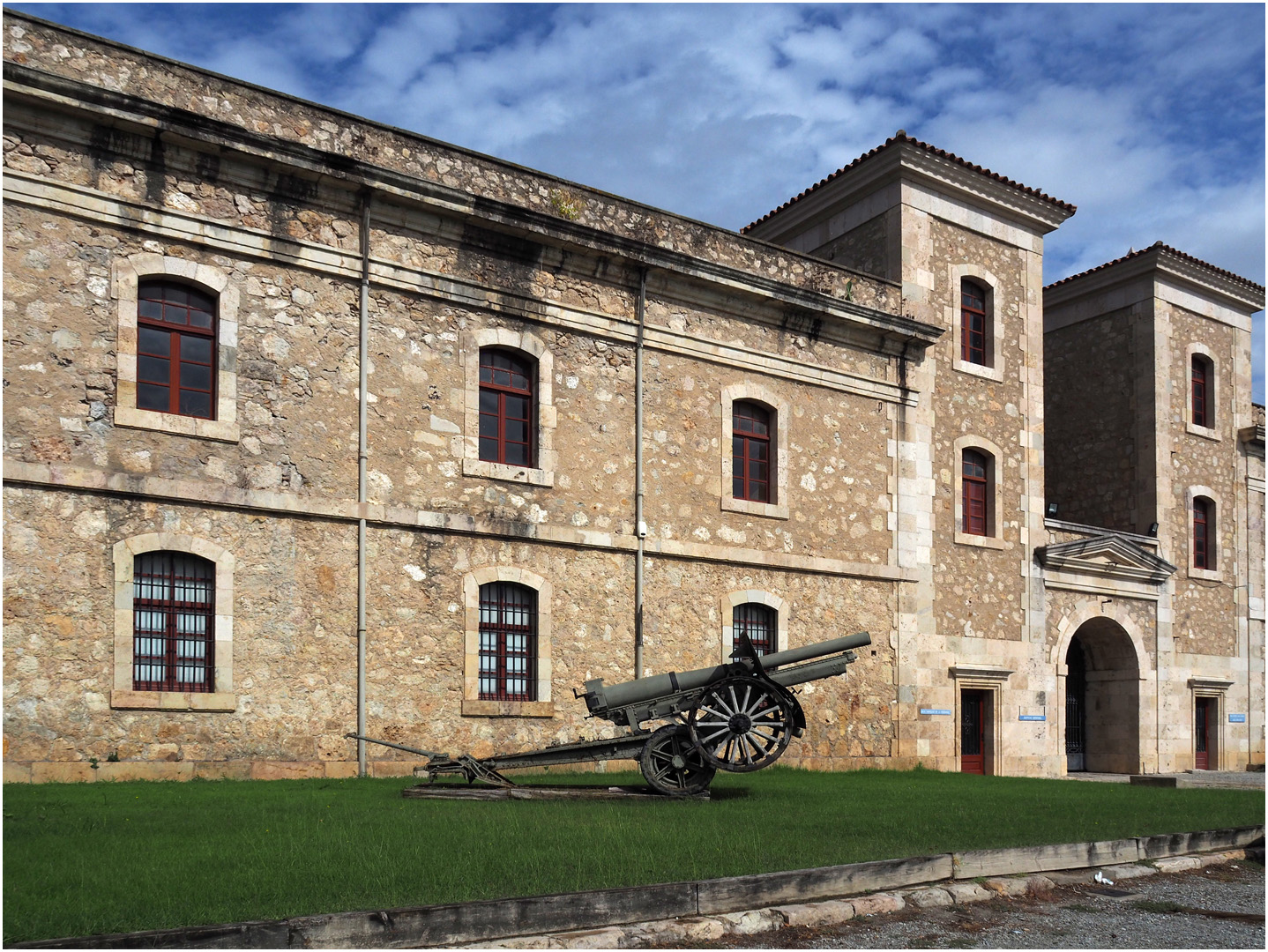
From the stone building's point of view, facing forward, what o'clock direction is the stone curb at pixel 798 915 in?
The stone curb is roughly at 1 o'clock from the stone building.

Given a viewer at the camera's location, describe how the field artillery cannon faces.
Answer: facing to the right of the viewer

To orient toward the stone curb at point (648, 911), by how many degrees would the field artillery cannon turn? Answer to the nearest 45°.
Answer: approximately 90° to its right
